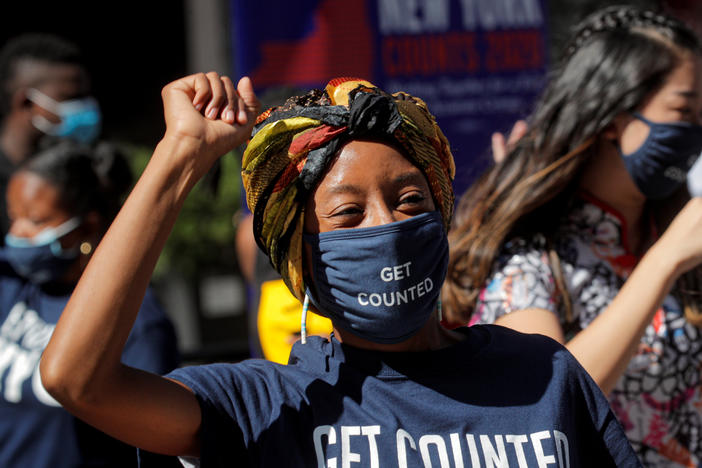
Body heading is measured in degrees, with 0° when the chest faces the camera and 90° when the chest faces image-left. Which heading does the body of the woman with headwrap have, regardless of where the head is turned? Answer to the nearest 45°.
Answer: approximately 0°

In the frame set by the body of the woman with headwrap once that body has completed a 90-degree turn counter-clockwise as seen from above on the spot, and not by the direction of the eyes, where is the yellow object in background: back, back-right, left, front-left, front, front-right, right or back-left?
left

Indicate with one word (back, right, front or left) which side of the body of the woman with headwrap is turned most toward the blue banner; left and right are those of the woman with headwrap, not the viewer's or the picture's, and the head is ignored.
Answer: back

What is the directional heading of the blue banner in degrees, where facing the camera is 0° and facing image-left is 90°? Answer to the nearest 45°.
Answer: approximately 0°

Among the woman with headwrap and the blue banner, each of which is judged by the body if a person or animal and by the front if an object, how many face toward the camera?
2

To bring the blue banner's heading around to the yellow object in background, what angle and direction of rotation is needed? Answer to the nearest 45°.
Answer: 0° — it already faces it

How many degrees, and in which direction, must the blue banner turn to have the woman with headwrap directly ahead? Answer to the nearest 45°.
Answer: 0° — it already faces them
